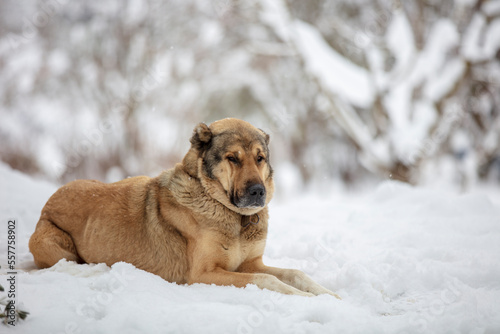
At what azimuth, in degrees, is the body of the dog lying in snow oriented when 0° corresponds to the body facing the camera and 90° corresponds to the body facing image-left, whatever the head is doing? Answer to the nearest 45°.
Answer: approximately 315°
